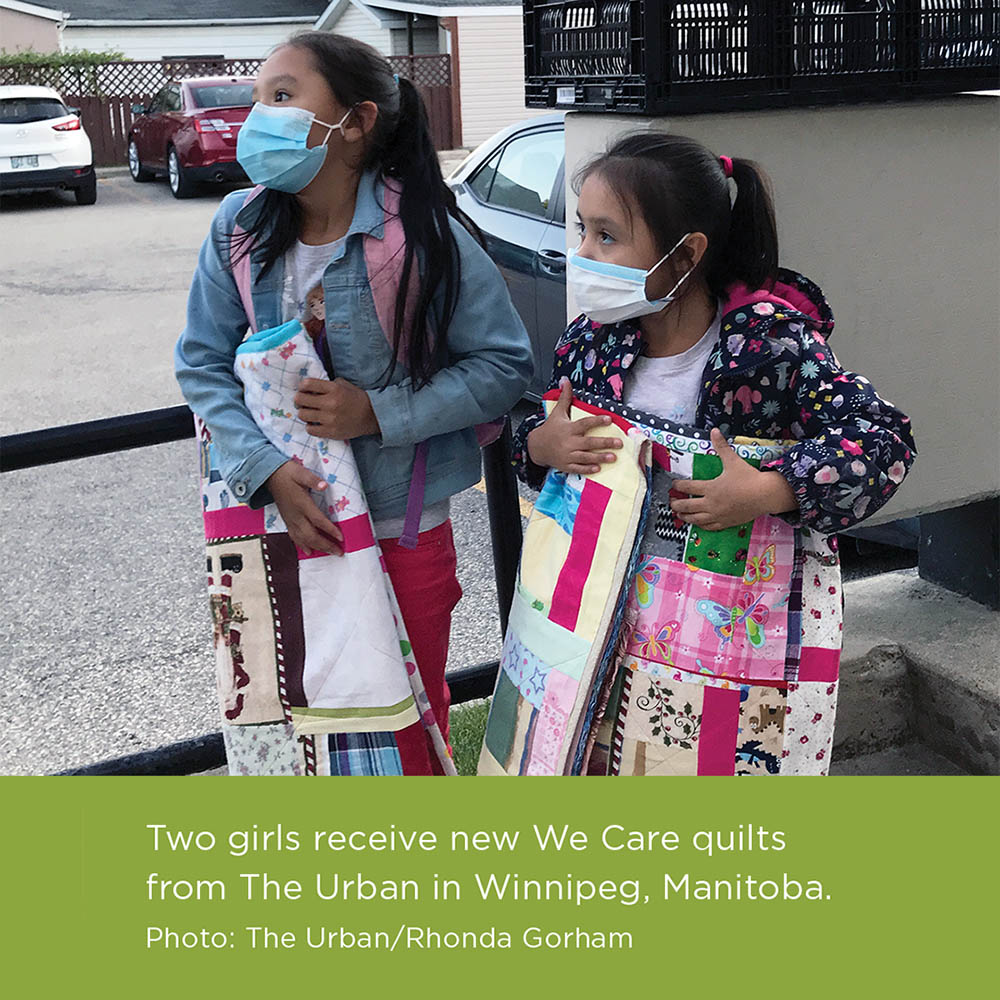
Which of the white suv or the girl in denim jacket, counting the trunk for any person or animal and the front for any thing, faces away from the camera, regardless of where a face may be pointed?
the white suv

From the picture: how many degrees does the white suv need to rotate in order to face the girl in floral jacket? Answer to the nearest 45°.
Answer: approximately 180°

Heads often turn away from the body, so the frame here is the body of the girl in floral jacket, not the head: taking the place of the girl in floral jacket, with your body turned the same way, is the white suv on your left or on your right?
on your right

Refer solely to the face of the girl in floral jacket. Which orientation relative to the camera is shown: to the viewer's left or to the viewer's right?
to the viewer's left

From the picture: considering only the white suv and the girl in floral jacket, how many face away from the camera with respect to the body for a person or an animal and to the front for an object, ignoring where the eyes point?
1

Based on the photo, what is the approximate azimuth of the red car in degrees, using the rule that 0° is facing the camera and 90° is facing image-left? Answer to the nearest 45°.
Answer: approximately 135°

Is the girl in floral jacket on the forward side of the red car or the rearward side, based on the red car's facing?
on the rearward side

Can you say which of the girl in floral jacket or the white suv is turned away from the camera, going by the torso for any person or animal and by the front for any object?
the white suv

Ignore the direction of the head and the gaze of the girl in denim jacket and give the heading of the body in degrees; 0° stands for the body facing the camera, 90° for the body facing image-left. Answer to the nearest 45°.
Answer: approximately 45°

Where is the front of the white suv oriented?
away from the camera

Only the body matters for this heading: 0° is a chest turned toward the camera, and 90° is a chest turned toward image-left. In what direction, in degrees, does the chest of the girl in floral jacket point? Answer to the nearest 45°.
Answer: approximately 45°
